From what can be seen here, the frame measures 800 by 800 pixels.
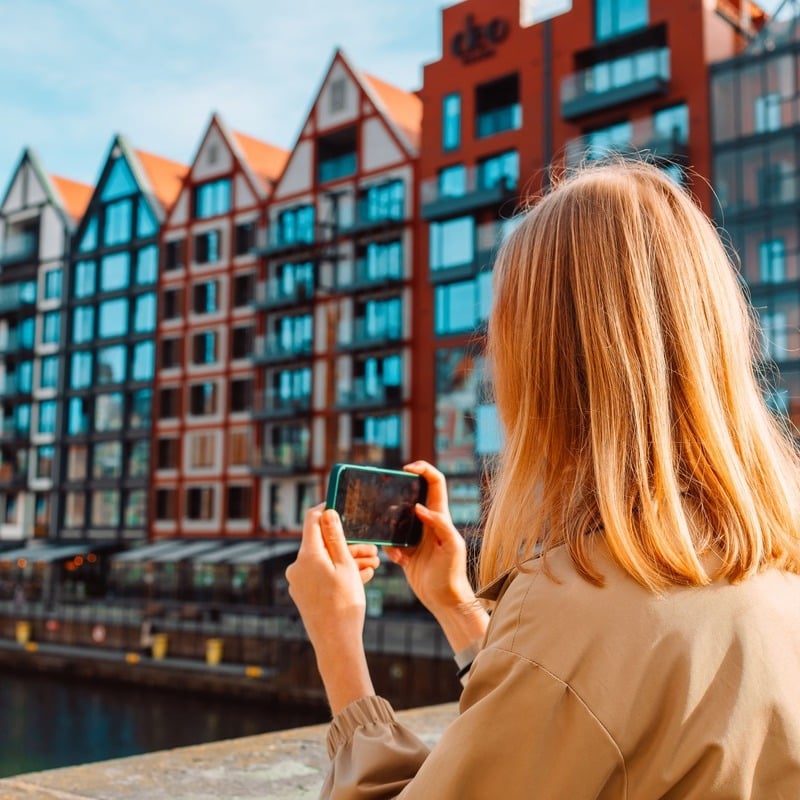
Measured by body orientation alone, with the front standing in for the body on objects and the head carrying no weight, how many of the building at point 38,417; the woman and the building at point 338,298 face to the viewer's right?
0

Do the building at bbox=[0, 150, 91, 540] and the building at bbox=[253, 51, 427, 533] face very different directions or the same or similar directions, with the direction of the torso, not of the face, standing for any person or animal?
same or similar directions

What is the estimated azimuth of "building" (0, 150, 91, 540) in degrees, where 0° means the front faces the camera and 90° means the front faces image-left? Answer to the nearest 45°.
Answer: approximately 45°

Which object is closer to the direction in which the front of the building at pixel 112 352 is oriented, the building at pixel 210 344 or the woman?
the woman

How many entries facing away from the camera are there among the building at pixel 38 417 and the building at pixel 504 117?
0

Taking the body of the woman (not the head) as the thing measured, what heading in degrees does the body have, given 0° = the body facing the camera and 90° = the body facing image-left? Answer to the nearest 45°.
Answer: approximately 135°

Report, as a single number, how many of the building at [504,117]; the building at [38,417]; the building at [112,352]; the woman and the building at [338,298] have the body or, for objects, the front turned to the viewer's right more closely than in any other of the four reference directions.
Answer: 0

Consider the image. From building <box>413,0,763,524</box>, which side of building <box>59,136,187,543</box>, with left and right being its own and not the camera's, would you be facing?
left

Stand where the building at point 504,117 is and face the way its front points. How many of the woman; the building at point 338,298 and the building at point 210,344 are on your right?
2

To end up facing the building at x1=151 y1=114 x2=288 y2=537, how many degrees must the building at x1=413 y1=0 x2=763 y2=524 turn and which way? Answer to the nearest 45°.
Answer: approximately 90° to its right

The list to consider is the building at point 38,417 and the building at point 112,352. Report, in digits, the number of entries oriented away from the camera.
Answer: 0

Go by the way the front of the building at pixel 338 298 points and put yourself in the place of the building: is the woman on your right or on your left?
on your left

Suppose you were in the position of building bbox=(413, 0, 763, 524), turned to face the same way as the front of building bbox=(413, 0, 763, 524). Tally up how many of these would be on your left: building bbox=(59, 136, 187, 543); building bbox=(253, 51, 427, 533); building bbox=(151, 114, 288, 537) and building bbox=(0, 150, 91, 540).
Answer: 0

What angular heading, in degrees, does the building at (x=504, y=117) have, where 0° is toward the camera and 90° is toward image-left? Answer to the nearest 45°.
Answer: approximately 45°

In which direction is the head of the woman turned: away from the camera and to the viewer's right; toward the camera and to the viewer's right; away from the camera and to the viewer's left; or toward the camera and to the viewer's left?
away from the camera and to the viewer's left

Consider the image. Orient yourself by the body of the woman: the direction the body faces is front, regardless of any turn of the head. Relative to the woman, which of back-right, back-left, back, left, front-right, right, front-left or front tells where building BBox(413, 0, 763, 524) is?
front-right

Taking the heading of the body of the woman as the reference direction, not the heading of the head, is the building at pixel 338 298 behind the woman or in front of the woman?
in front

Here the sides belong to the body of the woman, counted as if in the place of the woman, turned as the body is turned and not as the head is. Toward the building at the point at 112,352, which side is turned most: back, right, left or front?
front

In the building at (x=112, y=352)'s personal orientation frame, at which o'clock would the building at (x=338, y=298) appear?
the building at (x=338, y=298) is roughly at 9 o'clock from the building at (x=112, y=352).

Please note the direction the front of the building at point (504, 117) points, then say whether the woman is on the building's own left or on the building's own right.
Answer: on the building's own left

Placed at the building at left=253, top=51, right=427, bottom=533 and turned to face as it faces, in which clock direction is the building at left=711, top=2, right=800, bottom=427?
the building at left=711, top=2, right=800, bottom=427 is roughly at 9 o'clock from the building at left=253, top=51, right=427, bottom=533.

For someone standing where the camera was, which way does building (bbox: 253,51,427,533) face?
facing the viewer and to the left of the viewer
